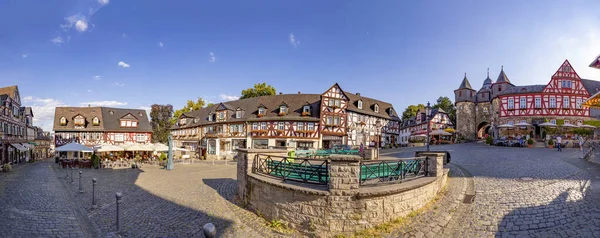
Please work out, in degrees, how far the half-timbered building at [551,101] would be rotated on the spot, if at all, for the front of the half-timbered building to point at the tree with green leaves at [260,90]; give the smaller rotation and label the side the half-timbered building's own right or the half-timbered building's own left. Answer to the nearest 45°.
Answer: approximately 90° to the half-timbered building's own right

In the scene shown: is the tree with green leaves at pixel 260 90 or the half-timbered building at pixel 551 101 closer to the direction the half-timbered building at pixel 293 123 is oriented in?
the half-timbered building

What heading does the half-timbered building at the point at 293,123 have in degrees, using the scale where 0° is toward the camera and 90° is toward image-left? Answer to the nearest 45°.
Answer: approximately 0°

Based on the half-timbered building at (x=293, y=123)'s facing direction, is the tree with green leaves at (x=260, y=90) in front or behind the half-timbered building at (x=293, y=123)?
behind

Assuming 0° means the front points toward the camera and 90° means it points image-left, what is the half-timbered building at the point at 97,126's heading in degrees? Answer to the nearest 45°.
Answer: approximately 0°
